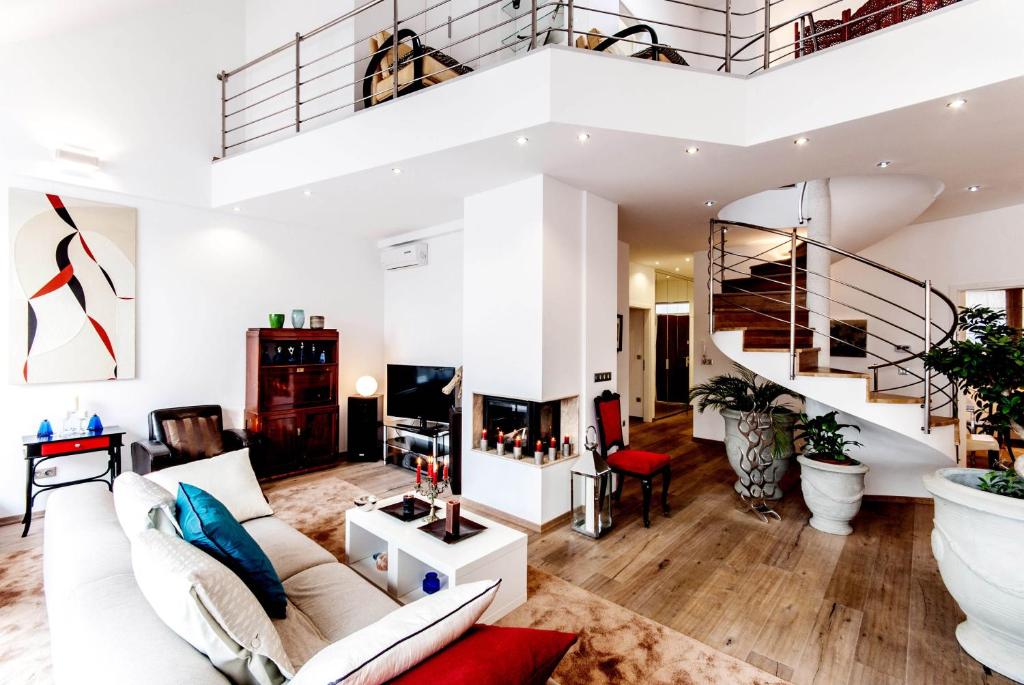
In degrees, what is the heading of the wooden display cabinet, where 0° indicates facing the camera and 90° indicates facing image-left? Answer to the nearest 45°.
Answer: approximately 315°

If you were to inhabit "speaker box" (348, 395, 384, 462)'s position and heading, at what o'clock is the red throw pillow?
The red throw pillow is roughly at 12 o'clock from the speaker box.

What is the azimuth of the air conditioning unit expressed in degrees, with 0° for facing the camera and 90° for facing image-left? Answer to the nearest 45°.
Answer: approximately 45°

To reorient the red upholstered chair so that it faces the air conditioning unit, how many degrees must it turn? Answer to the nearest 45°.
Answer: approximately 180°

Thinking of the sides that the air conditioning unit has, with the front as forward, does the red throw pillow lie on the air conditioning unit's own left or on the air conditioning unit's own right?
on the air conditioning unit's own left

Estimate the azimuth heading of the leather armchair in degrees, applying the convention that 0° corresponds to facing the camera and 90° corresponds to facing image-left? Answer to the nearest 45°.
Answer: approximately 315°

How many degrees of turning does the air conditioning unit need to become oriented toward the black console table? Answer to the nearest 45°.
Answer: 0° — it already faces it

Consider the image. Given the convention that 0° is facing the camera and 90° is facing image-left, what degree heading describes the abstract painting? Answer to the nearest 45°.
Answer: approximately 315°
